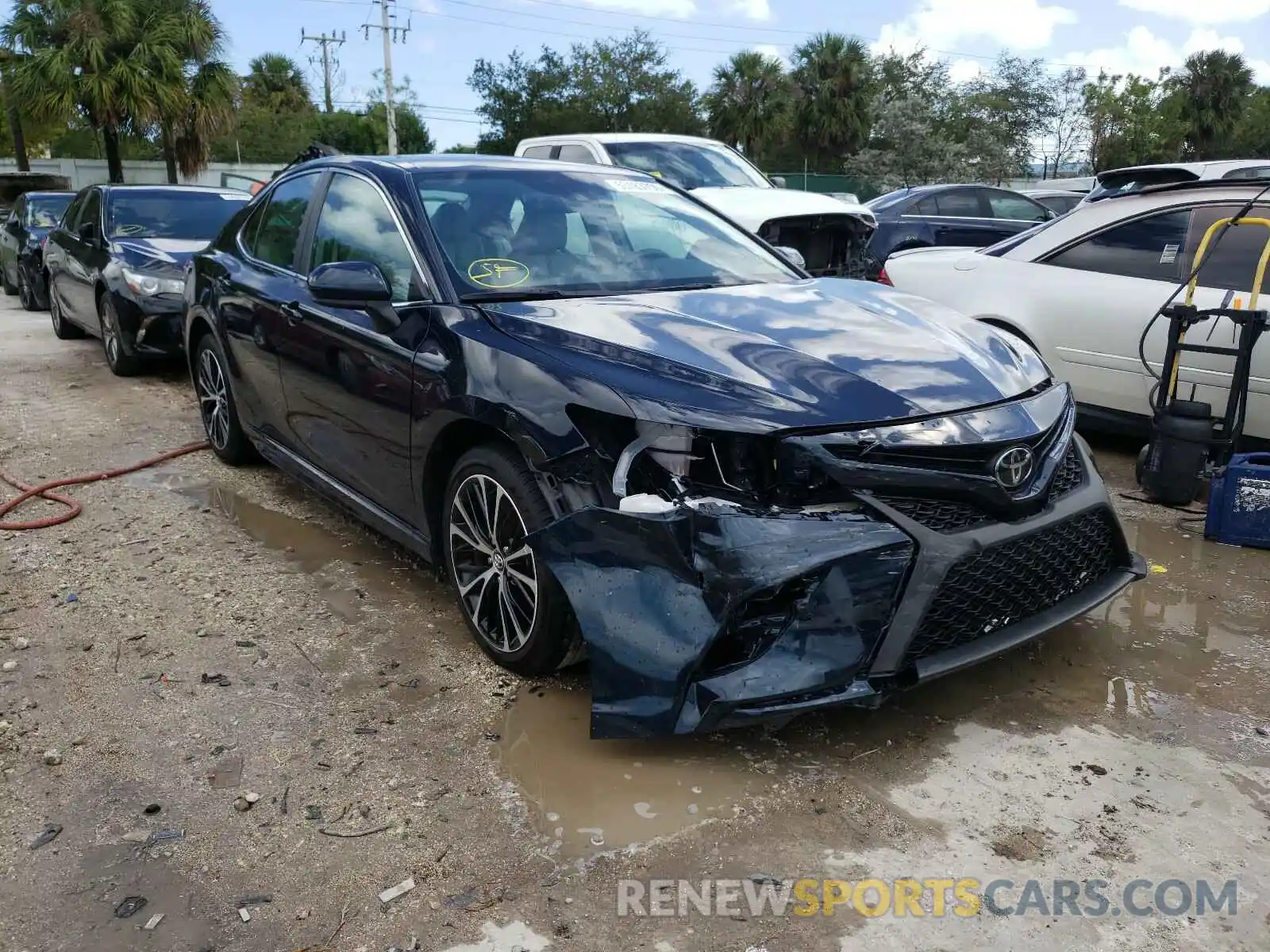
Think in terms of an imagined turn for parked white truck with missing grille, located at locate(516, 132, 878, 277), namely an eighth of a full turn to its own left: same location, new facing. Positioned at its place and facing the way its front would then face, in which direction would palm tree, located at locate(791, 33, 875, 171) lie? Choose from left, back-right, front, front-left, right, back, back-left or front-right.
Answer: left

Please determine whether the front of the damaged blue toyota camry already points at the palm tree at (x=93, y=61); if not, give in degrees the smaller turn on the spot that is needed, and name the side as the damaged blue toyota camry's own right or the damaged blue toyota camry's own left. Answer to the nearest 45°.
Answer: approximately 180°

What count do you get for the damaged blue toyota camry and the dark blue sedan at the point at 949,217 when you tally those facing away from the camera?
0

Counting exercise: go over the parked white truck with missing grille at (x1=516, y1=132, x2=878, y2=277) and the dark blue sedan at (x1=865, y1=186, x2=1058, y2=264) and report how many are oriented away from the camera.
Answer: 0

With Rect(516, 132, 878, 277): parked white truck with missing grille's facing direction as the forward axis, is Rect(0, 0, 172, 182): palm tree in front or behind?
behind

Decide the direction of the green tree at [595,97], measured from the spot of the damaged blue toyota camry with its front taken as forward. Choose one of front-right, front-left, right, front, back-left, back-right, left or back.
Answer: back-left

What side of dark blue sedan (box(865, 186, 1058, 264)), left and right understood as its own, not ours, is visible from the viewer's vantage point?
right

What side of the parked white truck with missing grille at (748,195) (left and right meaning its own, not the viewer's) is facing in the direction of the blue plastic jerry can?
front

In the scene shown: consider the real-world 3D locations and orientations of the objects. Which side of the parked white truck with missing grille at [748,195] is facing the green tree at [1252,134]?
left

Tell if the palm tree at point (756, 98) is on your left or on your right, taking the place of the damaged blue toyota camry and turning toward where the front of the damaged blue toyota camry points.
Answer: on your left

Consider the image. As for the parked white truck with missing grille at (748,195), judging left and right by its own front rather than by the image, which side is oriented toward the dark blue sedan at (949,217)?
left

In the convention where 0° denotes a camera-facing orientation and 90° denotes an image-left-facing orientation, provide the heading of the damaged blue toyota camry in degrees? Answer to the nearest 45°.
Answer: approximately 315°
